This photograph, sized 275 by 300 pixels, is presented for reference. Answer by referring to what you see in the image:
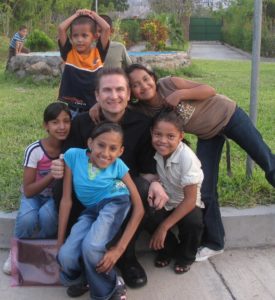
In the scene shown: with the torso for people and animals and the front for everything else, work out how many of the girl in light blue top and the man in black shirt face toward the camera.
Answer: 2

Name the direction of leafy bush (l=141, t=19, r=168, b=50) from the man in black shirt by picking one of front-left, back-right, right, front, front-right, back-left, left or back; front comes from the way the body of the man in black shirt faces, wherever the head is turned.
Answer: back

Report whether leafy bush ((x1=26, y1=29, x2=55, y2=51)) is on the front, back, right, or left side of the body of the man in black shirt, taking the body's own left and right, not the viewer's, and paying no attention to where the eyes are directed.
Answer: back

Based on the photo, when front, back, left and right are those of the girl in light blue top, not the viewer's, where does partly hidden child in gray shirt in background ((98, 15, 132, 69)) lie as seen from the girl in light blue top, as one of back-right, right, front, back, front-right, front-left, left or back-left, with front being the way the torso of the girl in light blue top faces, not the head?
back

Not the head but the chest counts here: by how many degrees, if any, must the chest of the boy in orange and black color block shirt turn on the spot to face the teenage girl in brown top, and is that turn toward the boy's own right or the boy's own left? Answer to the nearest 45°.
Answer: approximately 45° to the boy's own left

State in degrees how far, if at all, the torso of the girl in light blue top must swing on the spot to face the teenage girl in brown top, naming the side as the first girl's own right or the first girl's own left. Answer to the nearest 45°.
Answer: approximately 135° to the first girl's own left

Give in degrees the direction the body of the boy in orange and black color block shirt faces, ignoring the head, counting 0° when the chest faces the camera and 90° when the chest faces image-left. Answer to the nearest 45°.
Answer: approximately 0°

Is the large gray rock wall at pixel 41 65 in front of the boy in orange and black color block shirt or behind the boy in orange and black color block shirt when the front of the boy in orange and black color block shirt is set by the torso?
behind

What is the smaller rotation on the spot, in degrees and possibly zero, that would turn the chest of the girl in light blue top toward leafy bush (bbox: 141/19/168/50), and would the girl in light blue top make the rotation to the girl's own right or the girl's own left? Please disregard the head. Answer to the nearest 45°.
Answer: approximately 180°

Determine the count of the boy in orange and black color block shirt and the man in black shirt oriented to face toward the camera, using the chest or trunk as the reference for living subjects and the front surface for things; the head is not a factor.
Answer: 2

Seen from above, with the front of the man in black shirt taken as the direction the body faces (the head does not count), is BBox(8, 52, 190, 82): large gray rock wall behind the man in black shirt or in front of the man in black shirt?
behind
